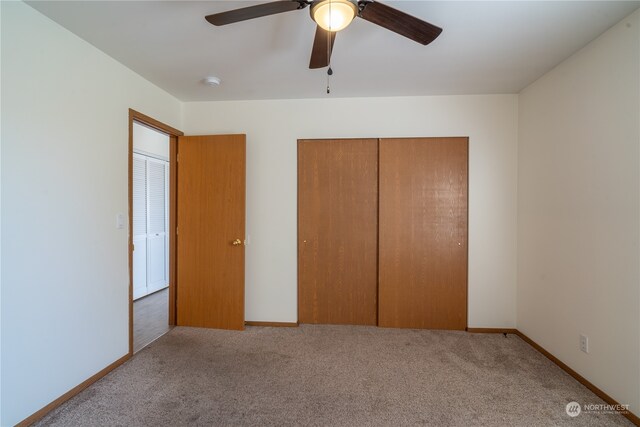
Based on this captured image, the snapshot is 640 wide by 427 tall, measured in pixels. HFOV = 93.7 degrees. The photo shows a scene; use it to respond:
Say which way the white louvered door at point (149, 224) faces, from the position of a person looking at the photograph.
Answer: facing the viewer and to the right of the viewer

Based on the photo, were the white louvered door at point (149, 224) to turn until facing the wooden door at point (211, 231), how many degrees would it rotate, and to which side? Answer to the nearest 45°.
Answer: approximately 45° to its right

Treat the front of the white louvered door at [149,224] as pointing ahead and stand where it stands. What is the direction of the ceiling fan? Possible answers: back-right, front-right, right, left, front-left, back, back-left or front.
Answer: front-right

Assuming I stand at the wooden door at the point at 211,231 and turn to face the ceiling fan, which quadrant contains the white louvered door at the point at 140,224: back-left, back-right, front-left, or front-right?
back-right
